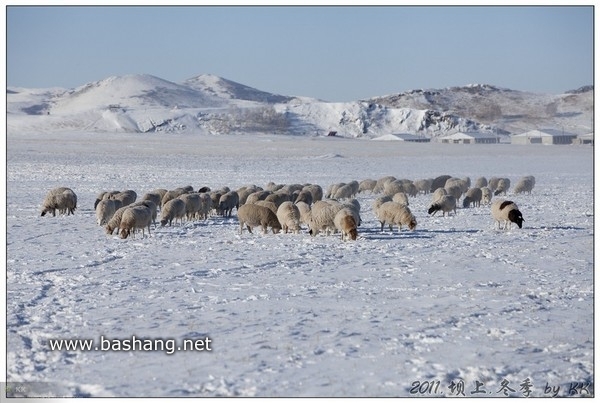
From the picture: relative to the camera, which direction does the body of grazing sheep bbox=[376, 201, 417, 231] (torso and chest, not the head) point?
to the viewer's right

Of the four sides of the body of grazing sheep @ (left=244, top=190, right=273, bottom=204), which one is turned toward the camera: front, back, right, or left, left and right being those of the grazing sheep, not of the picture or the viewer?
left

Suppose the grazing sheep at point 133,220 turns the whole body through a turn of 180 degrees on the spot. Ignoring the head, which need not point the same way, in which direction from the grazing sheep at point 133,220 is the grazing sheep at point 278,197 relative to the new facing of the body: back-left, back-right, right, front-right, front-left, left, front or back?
front

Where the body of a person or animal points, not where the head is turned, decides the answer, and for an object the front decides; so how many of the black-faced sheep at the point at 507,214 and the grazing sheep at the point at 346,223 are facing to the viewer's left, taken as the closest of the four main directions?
0

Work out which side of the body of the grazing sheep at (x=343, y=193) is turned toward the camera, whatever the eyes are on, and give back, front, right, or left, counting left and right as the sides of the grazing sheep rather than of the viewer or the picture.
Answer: left

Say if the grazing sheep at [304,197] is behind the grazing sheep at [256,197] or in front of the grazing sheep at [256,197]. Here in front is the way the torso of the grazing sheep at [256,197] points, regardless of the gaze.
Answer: behind

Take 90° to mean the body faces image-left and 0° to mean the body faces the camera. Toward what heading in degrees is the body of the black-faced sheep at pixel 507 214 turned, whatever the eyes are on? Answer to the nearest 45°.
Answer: approximately 315°

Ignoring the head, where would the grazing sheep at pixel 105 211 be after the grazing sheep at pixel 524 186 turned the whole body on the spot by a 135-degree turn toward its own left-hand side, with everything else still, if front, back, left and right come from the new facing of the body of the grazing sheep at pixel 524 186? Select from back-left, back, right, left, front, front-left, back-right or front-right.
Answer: back-right

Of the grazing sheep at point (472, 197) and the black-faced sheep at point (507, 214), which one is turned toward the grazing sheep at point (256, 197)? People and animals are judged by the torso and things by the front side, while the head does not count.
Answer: the grazing sheep at point (472, 197)
